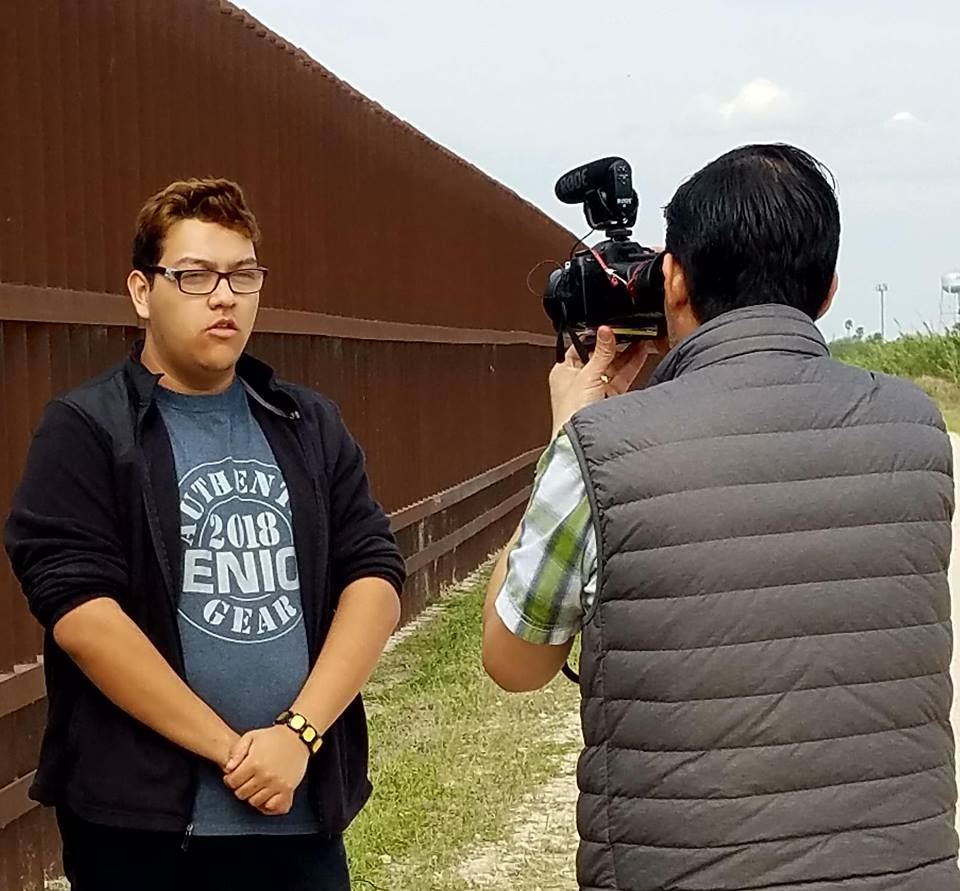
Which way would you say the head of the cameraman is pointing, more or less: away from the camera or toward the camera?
away from the camera

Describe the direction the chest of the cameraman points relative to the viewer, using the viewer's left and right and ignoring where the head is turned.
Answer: facing away from the viewer and to the left of the viewer

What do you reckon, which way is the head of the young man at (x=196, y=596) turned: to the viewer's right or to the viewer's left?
to the viewer's right

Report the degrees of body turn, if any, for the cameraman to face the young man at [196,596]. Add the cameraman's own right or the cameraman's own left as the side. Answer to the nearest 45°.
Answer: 0° — they already face them
